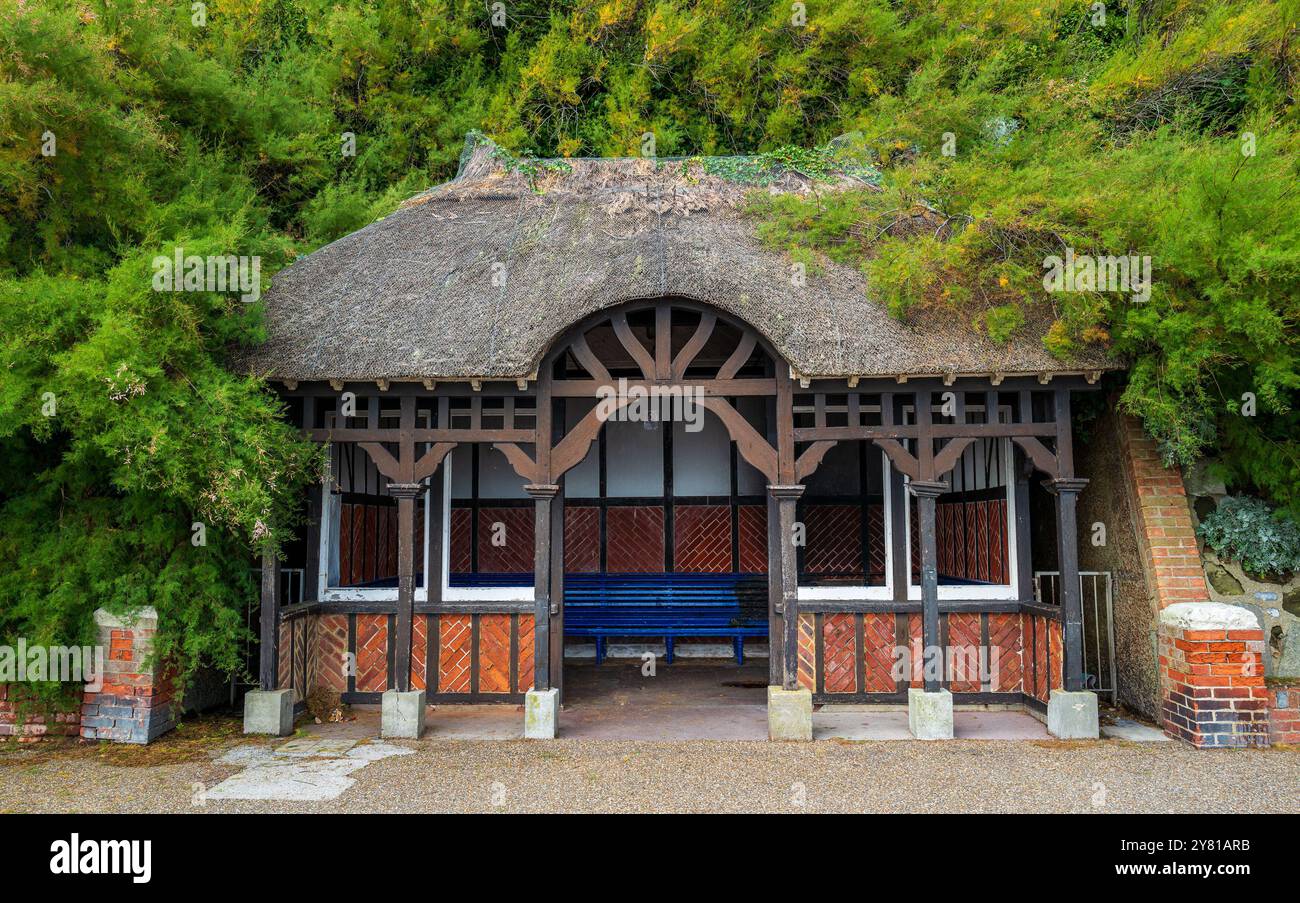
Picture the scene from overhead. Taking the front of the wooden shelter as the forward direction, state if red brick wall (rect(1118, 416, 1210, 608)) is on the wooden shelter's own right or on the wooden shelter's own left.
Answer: on the wooden shelter's own left

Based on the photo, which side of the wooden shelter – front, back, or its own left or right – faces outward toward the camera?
front

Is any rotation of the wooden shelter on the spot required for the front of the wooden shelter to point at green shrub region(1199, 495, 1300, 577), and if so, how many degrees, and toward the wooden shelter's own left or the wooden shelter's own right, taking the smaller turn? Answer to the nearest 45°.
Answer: approximately 90° to the wooden shelter's own left

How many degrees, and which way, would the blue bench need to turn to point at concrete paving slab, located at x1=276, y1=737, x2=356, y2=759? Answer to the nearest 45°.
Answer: approximately 45° to its right

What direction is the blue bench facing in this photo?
toward the camera

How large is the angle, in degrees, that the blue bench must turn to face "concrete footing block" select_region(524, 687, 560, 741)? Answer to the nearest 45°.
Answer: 0° — it already faces it

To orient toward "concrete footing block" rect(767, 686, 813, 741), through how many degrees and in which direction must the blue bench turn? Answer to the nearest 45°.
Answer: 0° — it already faces it

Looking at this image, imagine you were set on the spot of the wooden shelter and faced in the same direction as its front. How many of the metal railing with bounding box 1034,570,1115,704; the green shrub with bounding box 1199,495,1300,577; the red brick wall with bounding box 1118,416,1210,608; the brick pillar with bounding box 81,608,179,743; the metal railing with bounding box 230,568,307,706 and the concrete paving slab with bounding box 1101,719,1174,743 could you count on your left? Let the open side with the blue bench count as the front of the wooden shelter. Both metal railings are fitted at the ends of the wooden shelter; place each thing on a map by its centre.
4

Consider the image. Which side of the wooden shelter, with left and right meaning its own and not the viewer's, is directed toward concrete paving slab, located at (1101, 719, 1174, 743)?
left

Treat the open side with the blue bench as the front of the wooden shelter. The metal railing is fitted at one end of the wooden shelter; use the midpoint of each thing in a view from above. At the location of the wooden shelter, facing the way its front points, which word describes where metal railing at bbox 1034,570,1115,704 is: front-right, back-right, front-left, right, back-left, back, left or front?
left
